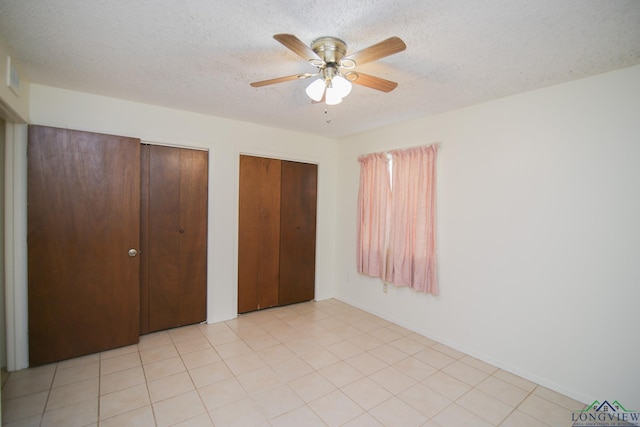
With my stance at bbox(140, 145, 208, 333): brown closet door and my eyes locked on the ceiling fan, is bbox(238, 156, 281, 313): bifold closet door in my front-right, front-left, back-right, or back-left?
front-left

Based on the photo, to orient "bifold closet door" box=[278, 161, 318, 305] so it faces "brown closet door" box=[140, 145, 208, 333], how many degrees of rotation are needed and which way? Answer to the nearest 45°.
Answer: approximately 90° to its right

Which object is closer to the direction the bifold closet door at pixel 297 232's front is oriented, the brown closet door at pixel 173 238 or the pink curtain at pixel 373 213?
the pink curtain

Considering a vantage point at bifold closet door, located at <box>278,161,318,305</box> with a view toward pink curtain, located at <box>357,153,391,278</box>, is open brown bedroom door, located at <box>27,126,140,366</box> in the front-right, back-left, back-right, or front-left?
back-right

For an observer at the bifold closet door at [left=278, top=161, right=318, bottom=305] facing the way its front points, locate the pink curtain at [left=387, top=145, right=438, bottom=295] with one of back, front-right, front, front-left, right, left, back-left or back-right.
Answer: front

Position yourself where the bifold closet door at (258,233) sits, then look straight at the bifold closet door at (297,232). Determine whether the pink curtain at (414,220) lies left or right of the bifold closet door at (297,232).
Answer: right

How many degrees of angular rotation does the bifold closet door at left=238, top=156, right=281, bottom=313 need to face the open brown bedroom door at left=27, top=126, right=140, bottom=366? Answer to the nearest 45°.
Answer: approximately 90° to its right

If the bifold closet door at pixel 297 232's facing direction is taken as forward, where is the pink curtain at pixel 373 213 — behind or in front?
in front

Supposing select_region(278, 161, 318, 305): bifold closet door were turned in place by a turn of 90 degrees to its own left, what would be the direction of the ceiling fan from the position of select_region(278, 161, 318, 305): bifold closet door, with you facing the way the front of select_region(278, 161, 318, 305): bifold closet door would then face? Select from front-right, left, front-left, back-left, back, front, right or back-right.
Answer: back-right

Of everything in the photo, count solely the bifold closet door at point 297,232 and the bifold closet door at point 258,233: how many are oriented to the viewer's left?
0

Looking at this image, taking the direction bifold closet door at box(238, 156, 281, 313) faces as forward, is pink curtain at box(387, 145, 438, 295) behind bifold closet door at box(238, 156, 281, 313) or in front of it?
in front

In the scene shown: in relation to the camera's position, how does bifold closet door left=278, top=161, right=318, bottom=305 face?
facing the viewer and to the right of the viewer
